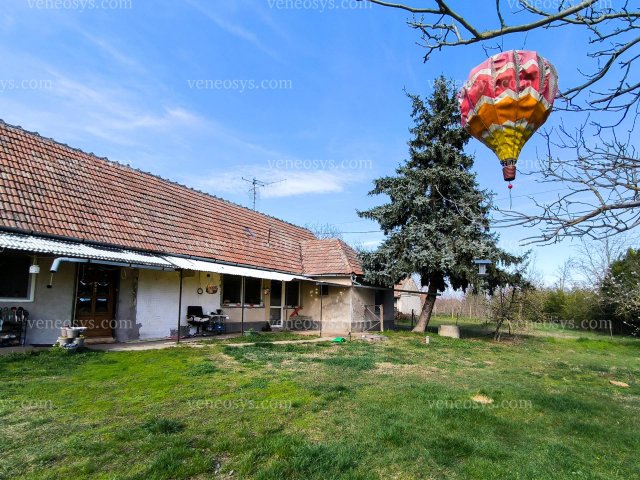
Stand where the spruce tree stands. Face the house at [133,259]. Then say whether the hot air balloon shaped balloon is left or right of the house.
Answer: left

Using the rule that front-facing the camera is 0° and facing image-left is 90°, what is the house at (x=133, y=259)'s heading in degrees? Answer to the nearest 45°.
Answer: approximately 315°

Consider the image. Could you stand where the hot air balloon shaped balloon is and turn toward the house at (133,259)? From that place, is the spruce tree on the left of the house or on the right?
right

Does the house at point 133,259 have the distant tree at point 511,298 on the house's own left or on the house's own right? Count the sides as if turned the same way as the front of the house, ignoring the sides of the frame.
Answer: on the house's own left

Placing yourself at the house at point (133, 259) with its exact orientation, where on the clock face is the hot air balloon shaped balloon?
The hot air balloon shaped balloon is roughly at 1 o'clock from the house.
